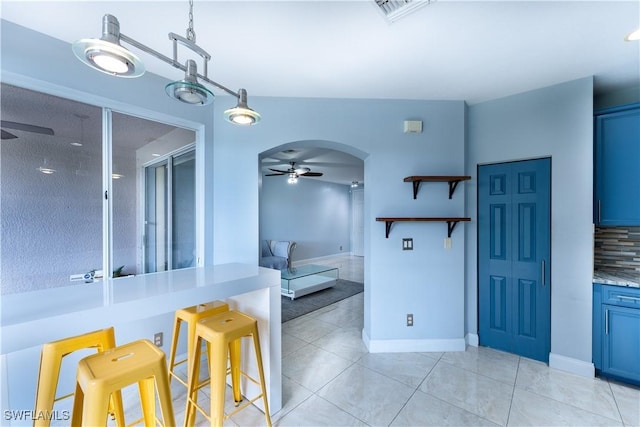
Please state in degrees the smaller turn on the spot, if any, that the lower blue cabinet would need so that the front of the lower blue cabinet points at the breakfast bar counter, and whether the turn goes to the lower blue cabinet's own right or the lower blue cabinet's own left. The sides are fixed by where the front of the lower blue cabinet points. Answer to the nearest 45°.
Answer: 0° — it already faces it

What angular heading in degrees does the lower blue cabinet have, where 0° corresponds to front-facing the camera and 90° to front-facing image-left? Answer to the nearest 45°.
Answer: approximately 45°

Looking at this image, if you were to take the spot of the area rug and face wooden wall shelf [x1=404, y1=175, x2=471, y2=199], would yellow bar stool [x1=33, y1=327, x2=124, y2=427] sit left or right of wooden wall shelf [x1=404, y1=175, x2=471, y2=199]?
right

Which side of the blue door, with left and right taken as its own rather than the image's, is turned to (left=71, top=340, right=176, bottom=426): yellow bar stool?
front

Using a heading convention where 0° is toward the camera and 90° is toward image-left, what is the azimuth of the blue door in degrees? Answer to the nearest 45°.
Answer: approximately 45°

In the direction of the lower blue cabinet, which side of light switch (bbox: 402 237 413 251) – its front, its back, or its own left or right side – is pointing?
left

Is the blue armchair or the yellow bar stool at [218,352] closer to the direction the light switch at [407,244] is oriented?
the yellow bar stool

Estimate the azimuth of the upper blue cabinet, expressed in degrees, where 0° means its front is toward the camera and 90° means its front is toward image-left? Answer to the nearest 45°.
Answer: approximately 45°
